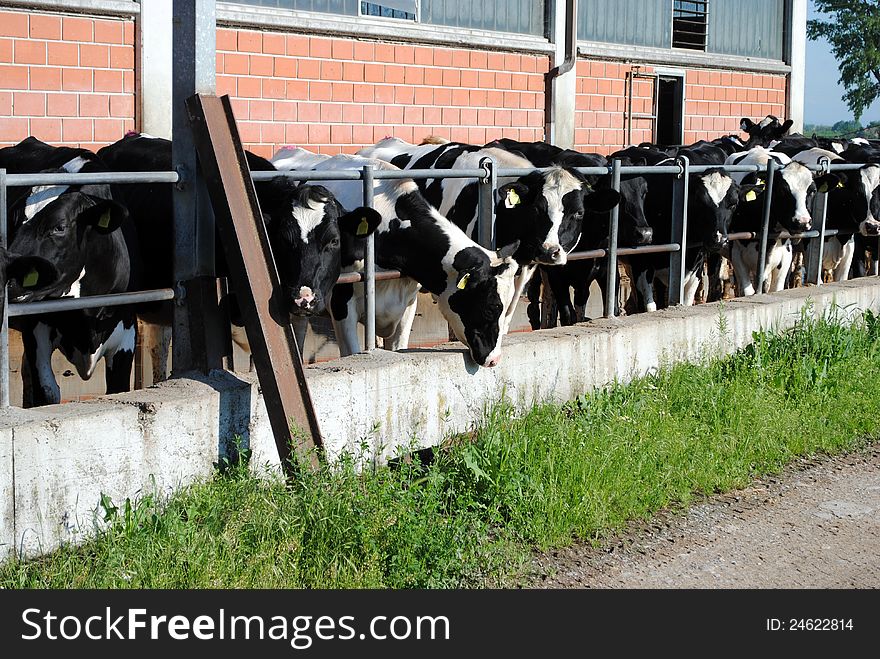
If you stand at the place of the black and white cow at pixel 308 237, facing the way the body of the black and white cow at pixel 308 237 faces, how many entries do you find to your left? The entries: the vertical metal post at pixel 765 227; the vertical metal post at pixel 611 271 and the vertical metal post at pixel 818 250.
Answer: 3

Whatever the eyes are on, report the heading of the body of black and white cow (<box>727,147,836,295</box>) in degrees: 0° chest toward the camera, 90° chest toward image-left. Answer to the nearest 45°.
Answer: approximately 315°

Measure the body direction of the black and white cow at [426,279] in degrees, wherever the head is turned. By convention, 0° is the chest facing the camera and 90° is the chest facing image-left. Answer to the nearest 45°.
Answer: approximately 315°

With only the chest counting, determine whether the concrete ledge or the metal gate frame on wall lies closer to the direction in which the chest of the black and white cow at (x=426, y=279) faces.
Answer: the concrete ledge

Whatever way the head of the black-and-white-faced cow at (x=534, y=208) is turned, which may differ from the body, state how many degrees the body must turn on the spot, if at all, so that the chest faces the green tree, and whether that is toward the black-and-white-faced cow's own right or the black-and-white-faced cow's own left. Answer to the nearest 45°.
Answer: approximately 135° to the black-and-white-faced cow's own left

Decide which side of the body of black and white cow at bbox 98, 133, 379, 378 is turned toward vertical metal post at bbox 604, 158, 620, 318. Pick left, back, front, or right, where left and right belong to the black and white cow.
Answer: left
